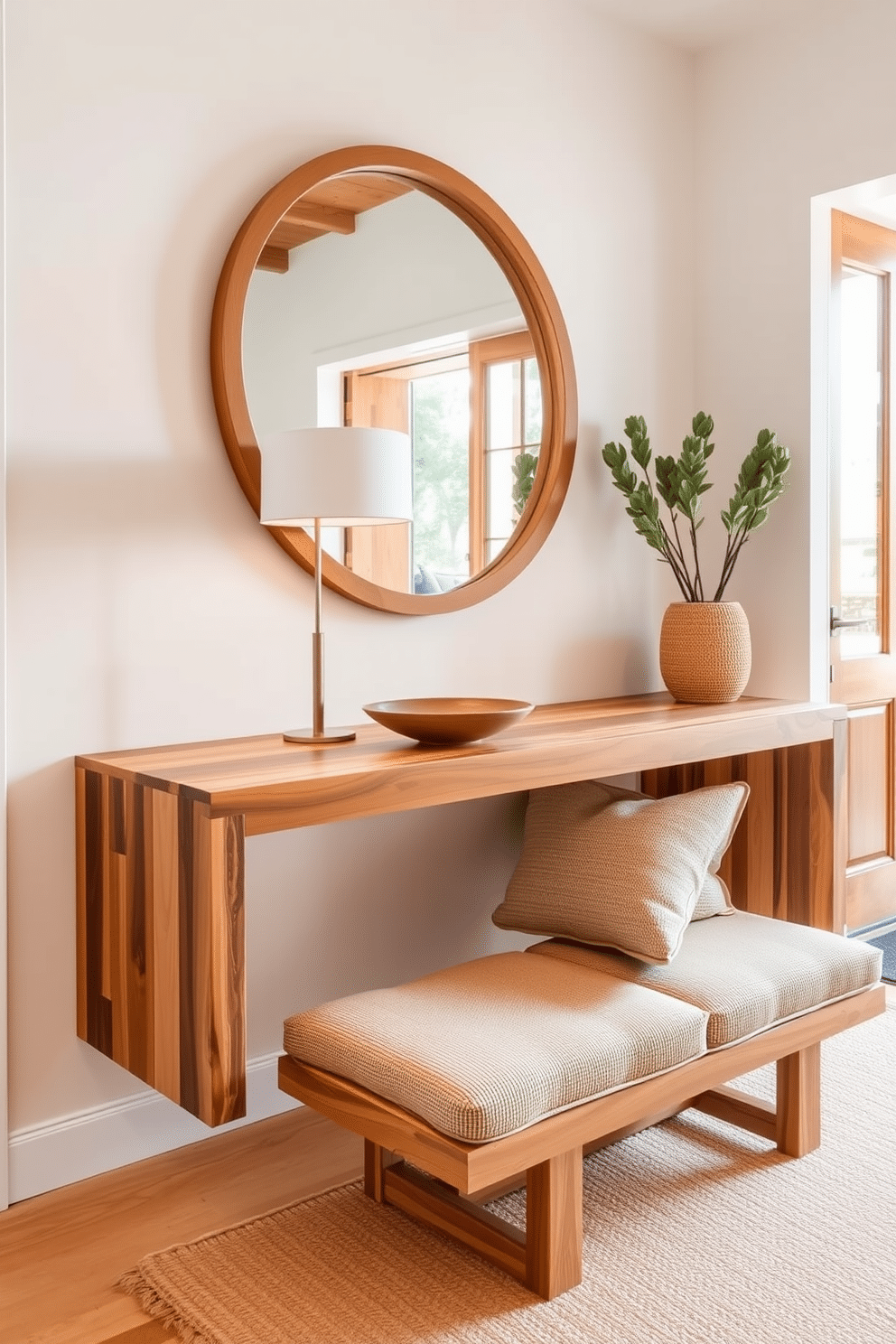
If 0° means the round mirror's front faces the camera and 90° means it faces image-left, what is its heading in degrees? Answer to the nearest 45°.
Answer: approximately 315°

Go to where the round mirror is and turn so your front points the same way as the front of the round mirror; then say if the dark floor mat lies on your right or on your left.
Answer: on your left

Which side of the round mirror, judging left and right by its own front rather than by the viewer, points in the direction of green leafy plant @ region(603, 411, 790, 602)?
left

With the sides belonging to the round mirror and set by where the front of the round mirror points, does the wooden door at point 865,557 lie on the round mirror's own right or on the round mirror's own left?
on the round mirror's own left
